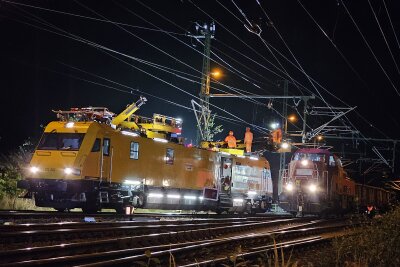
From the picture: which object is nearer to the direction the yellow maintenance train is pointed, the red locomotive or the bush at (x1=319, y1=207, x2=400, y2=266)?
the bush

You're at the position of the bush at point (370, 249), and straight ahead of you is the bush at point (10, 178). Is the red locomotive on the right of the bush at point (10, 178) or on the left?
right

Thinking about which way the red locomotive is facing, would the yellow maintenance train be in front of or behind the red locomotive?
in front

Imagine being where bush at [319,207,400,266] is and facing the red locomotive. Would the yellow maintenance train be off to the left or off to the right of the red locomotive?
left

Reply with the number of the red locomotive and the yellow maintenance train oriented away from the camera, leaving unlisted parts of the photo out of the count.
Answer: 0

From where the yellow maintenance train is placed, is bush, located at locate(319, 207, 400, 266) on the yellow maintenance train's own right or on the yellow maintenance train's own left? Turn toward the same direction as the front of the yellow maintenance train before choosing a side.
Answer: on the yellow maintenance train's own left

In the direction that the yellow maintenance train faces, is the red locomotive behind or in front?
behind

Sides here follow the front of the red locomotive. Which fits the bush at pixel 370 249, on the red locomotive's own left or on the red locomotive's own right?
on the red locomotive's own left

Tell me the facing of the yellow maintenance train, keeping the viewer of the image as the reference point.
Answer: facing the viewer and to the left of the viewer

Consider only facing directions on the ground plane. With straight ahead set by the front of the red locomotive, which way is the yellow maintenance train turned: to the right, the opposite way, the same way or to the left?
the same way
